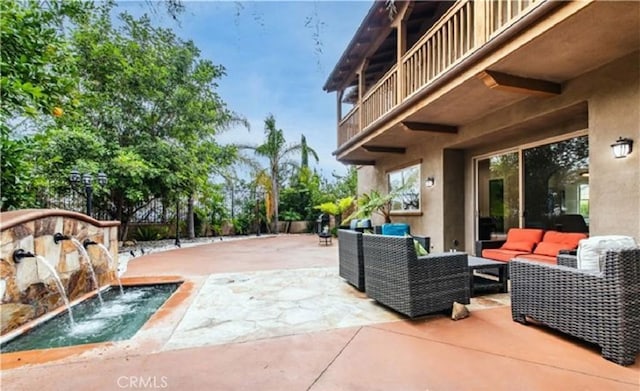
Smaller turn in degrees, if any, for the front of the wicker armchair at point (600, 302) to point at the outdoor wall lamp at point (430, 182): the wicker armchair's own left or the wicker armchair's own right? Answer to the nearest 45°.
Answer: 0° — it already faces it

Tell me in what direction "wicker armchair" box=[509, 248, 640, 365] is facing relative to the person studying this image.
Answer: facing away from the viewer and to the left of the viewer

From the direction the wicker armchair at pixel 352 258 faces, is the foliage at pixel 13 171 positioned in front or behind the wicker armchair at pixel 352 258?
behind

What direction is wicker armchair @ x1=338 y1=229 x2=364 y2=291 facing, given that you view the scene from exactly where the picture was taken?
facing away from the viewer and to the right of the viewer

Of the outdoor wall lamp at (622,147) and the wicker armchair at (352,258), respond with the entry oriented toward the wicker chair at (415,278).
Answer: the outdoor wall lamp

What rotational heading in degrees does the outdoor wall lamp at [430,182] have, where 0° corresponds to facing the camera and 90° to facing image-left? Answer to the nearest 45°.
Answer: approximately 45°

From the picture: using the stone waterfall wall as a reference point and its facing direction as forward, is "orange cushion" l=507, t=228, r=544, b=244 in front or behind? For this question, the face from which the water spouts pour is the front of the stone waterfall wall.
in front

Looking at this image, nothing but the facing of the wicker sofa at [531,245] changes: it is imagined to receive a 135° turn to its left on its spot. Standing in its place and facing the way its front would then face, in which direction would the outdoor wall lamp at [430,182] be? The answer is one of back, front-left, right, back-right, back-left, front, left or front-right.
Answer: back-left

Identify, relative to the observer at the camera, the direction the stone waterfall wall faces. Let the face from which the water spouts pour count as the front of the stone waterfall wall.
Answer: facing the viewer and to the right of the viewer

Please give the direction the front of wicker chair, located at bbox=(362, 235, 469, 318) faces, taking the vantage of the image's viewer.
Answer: facing away from the viewer and to the right of the viewer

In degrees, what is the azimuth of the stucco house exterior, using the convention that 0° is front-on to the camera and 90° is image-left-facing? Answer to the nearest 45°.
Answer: approximately 45°
